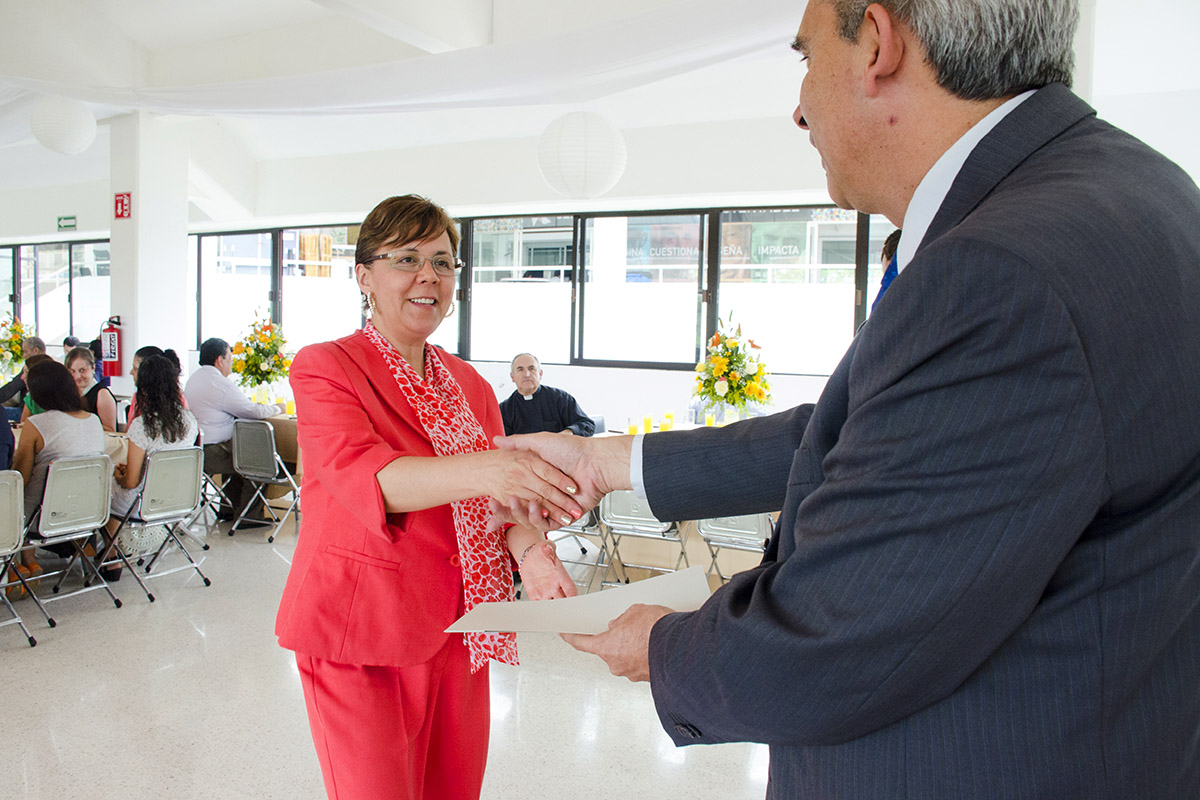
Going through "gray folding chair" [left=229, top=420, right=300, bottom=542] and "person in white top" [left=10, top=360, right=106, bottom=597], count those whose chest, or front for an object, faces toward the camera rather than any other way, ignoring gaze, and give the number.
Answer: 0

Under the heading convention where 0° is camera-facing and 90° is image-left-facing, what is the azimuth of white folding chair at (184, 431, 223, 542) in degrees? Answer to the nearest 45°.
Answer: approximately 225°

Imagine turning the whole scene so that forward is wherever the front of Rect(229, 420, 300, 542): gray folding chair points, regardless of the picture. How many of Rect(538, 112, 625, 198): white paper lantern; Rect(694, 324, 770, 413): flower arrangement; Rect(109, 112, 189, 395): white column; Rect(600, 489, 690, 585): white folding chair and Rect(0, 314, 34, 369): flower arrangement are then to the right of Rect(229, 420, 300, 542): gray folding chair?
3

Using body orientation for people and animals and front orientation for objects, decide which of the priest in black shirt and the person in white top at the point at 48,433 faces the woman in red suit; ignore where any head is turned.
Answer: the priest in black shirt

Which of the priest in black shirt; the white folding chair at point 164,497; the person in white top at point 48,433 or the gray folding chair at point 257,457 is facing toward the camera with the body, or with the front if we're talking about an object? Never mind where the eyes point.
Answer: the priest in black shirt

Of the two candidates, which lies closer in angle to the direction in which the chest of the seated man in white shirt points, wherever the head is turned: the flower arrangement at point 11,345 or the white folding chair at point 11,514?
the flower arrangement

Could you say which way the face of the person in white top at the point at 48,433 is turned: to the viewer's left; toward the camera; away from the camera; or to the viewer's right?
away from the camera

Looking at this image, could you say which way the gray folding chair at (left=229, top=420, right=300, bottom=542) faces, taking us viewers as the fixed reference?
facing away from the viewer and to the right of the viewer

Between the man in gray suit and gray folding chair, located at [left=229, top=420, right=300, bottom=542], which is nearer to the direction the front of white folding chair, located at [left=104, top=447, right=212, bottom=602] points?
the gray folding chair

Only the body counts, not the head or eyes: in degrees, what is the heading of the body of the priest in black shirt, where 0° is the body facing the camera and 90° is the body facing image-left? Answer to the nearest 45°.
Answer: approximately 0°

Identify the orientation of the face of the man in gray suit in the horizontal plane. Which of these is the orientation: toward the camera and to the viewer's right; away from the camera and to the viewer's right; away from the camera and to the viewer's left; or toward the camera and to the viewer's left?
away from the camera and to the viewer's left

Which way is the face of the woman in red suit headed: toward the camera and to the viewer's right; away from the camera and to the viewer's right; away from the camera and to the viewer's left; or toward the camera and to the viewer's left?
toward the camera and to the viewer's right
